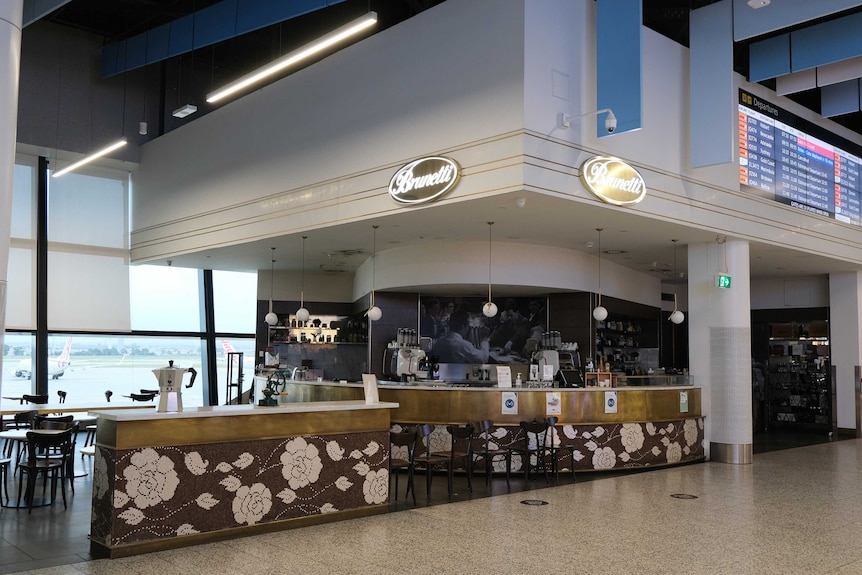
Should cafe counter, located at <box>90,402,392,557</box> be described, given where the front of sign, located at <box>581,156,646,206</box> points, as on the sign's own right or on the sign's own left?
on the sign's own right

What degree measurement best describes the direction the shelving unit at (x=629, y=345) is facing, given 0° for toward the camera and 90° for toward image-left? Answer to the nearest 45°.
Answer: approximately 0°

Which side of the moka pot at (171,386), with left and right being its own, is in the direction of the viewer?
left

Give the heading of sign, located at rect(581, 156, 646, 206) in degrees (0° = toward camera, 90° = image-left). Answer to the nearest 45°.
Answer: approximately 315°

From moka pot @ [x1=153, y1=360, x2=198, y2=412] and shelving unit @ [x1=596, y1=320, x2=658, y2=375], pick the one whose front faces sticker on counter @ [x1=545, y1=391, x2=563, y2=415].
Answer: the shelving unit

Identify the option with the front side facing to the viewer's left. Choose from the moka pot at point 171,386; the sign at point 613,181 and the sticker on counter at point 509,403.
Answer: the moka pot

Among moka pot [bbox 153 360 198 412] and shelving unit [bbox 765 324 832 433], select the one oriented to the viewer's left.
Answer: the moka pot

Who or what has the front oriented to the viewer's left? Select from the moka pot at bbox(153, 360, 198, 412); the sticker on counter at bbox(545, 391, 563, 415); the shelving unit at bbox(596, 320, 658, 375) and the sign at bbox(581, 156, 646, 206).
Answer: the moka pot
